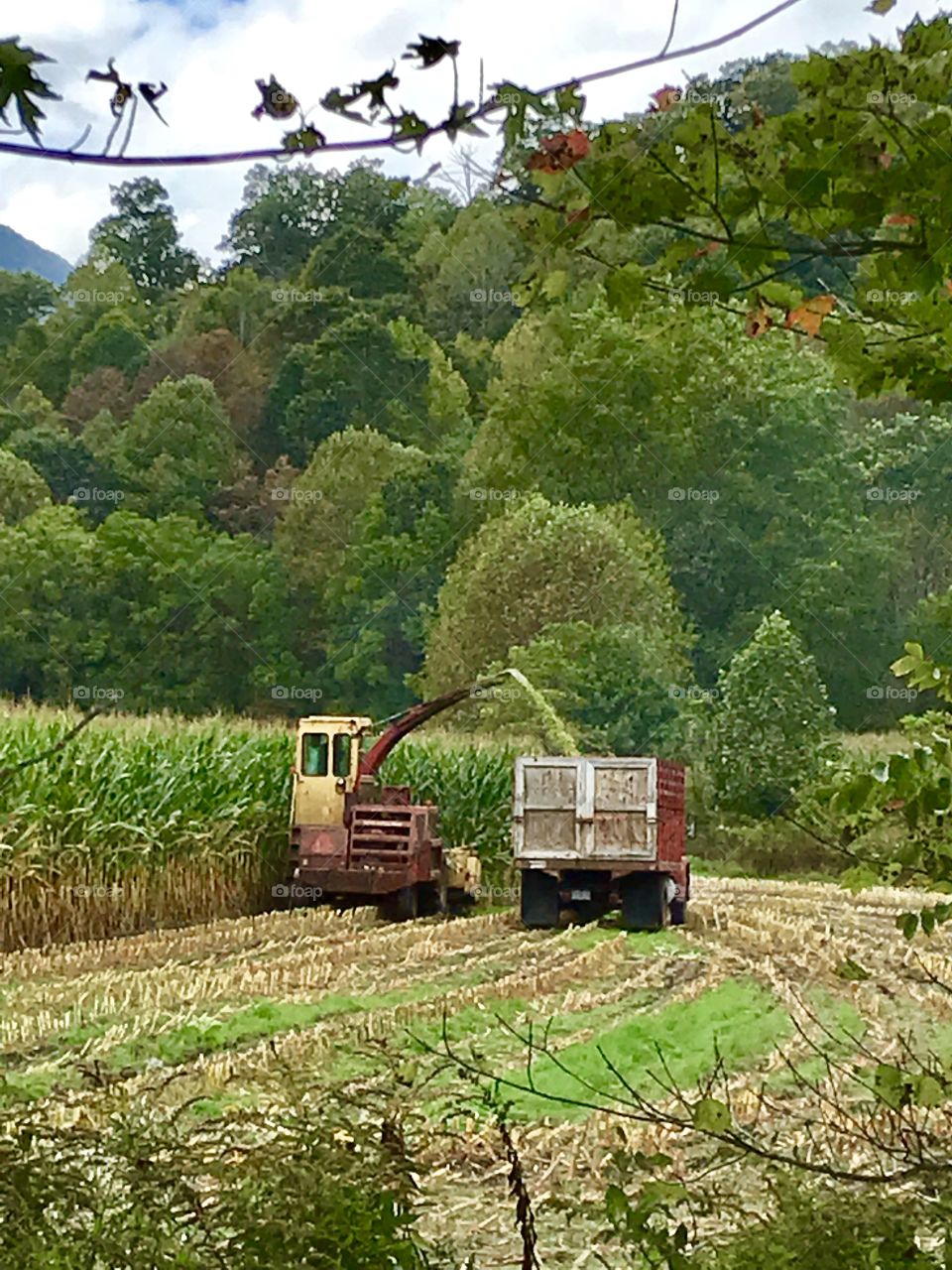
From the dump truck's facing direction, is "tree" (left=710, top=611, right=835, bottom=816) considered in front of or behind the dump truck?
in front

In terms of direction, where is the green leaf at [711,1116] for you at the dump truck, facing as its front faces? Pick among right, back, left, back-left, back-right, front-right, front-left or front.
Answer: back

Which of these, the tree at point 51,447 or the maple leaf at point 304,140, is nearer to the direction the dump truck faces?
the tree

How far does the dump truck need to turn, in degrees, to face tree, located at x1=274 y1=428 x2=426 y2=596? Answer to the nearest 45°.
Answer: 0° — it already faces it

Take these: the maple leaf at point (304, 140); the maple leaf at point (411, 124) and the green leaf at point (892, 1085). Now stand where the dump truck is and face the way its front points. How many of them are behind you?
3

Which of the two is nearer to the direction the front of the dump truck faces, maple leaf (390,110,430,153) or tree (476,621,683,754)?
the tree

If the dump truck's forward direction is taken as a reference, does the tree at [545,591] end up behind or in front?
in front

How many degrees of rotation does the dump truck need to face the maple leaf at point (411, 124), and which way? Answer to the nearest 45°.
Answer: approximately 180°

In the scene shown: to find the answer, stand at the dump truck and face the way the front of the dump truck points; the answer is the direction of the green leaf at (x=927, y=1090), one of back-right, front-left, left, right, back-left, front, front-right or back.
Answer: back

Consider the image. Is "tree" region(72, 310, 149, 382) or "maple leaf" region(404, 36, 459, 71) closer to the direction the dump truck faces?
the tree

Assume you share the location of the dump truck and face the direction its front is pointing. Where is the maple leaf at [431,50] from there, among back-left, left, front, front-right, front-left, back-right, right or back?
back

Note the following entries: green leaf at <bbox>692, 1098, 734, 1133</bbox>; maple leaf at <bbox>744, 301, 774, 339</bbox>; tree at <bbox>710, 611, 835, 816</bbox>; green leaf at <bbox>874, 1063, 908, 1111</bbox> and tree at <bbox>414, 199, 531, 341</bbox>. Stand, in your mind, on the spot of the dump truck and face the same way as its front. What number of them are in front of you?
2

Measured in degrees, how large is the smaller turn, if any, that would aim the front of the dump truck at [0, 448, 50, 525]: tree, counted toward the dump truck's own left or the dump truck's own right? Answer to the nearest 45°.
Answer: approximately 45° to the dump truck's own left

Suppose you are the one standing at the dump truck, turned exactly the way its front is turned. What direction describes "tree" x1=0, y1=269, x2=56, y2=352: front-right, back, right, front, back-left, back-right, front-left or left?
front-left

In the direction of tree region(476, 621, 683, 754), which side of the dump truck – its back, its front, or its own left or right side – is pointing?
front

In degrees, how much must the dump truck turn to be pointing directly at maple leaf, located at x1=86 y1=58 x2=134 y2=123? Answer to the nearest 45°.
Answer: approximately 180°

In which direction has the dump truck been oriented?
away from the camera

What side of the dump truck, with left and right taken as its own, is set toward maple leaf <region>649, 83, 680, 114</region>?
back
